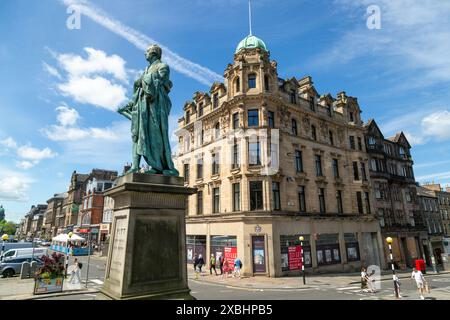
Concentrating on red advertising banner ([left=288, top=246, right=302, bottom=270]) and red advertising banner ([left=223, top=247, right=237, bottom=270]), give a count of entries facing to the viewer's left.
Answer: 0

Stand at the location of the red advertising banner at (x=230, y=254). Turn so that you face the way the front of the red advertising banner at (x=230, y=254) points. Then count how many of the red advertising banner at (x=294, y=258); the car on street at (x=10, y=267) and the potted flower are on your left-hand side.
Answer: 1

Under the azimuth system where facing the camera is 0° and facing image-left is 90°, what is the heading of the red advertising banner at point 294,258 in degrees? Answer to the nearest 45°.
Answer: approximately 0°

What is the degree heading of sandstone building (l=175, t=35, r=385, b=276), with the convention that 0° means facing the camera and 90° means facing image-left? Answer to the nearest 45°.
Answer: approximately 0°

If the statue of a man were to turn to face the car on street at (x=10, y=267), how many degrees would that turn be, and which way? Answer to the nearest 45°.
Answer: approximately 90° to its right
